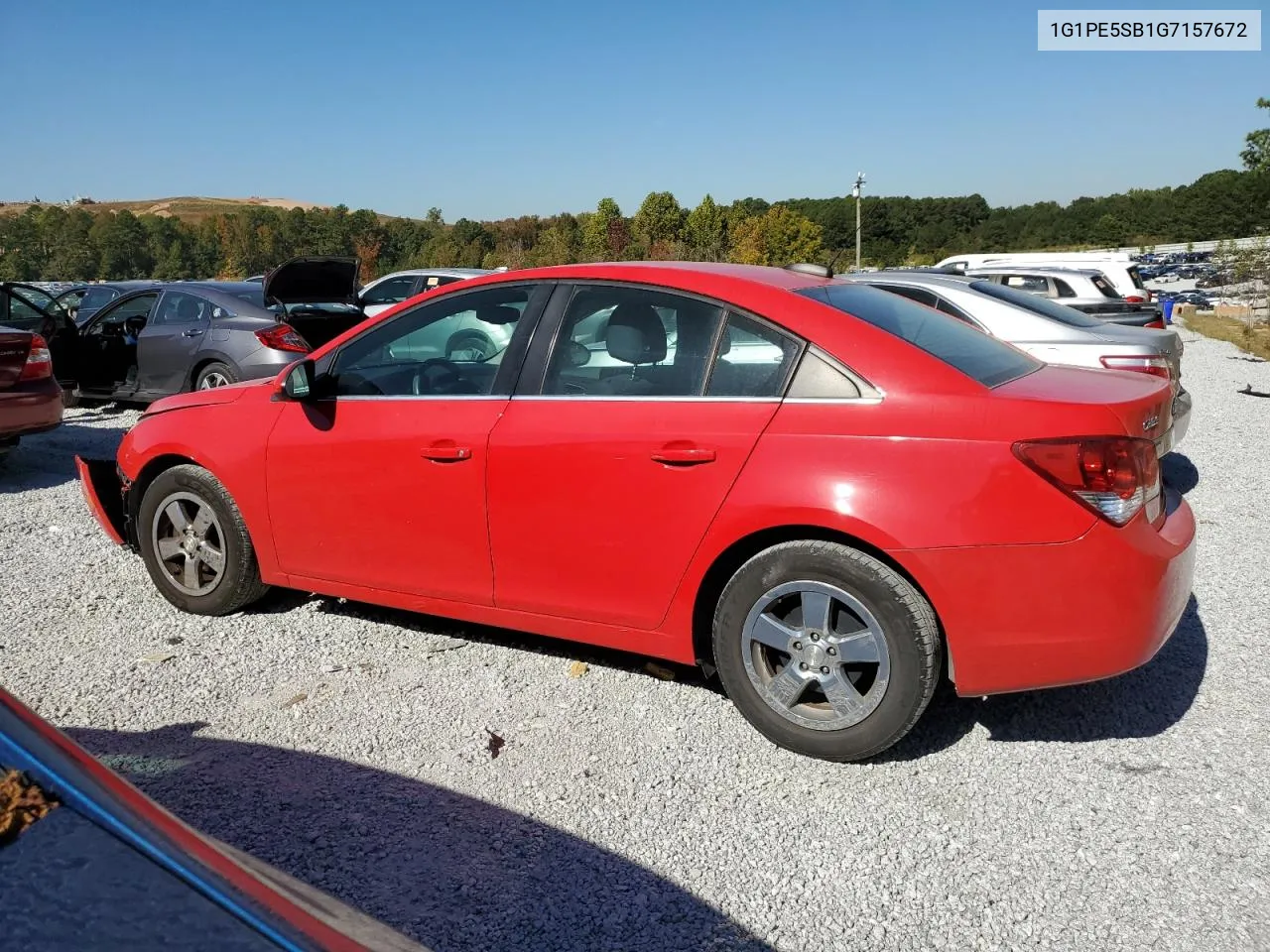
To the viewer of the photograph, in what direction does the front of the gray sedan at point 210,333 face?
facing away from the viewer and to the left of the viewer

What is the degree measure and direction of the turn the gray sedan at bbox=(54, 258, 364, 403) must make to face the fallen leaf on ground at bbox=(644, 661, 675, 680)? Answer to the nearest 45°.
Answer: approximately 135° to its left

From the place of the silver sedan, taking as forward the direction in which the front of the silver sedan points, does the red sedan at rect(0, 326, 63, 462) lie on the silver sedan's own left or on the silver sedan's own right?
on the silver sedan's own left

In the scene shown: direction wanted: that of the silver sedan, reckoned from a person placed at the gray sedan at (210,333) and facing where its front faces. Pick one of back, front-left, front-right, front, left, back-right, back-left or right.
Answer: back

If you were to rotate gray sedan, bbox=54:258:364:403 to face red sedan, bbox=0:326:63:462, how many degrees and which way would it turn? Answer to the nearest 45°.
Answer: approximately 90° to its left

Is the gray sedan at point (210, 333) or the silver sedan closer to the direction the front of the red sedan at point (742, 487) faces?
the gray sedan

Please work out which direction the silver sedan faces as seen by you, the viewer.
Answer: facing away from the viewer and to the left of the viewer

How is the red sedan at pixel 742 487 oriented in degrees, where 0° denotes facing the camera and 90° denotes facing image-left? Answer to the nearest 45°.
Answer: approximately 135°

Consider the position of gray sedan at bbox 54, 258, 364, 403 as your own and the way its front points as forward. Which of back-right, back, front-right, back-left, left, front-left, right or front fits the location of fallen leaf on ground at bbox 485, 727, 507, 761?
back-left

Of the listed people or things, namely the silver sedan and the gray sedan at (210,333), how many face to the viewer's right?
0

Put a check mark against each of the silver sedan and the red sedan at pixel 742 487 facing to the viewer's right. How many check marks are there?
0
